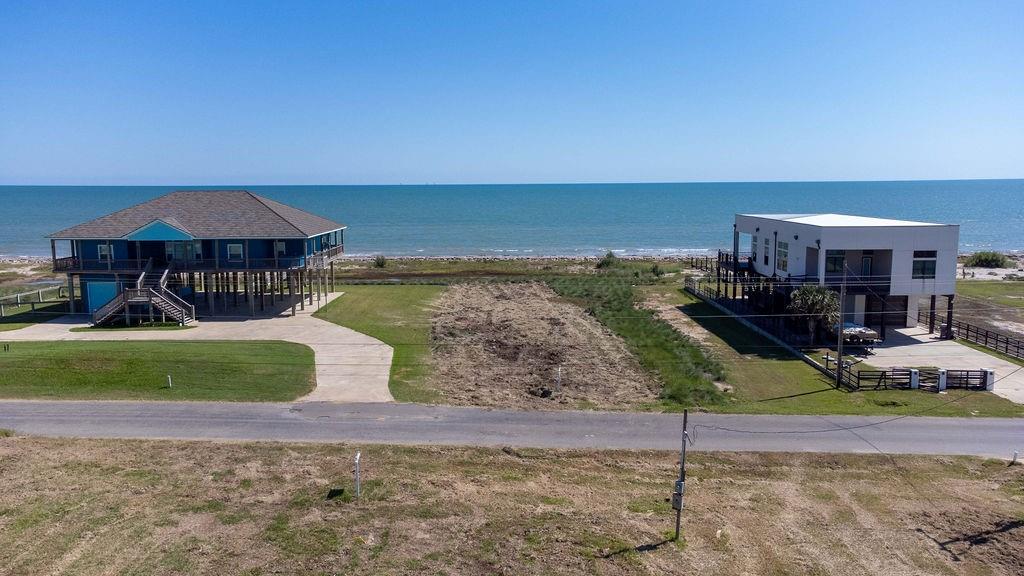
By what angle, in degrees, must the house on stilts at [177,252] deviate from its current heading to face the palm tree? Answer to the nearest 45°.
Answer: approximately 45° to its left

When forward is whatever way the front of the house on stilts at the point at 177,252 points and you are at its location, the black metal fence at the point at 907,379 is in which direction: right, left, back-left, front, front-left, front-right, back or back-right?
front-left

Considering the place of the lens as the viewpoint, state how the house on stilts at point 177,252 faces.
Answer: facing the viewer

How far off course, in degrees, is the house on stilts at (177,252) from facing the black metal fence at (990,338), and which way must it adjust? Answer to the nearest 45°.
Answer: approximately 45° to its left

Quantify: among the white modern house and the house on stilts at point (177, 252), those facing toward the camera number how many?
2

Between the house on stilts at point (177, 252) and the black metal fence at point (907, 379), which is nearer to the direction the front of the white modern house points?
the black metal fence

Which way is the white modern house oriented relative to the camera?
toward the camera

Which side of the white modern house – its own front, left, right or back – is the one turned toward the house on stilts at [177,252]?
right

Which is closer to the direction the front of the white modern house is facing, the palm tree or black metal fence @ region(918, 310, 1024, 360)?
the palm tree

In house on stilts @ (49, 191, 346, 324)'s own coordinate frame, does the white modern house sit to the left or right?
on its left

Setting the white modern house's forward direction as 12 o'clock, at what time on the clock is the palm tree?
The palm tree is roughly at 1 o'clock from the white modern house.
